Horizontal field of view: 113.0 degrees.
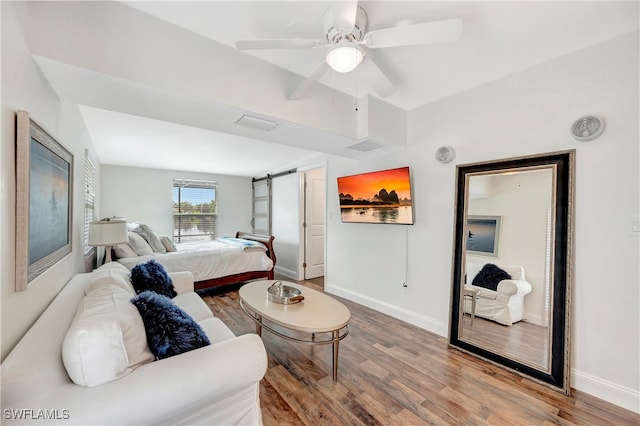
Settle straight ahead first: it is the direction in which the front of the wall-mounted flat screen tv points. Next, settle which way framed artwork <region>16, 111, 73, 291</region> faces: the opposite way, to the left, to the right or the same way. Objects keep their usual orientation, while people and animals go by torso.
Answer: the opposite way

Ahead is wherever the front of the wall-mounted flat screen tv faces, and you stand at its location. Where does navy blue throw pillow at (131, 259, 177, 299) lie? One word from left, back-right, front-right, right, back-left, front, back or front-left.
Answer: front

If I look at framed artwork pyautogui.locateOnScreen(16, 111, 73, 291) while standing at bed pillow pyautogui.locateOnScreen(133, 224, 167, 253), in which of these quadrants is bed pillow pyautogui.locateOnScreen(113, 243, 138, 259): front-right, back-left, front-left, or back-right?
front-right

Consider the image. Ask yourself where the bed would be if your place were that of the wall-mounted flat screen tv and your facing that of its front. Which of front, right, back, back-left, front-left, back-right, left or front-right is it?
front-right

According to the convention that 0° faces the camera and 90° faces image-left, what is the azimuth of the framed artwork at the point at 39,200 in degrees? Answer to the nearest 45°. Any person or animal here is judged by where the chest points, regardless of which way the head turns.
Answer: approximately 270°

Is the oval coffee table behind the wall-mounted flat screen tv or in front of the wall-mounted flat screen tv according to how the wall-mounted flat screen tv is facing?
in front

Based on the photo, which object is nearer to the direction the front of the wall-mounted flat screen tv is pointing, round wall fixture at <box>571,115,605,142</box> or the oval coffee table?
the oval coffee table

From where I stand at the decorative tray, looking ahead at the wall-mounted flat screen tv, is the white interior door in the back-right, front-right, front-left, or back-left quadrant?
front-left

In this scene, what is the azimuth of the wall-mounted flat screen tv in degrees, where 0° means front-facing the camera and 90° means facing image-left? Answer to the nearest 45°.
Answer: approximately 45°

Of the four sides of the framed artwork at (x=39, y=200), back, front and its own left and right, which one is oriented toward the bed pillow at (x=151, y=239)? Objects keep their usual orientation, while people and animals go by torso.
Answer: left

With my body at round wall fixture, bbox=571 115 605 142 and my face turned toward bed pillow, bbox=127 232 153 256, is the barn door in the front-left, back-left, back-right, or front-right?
front-right

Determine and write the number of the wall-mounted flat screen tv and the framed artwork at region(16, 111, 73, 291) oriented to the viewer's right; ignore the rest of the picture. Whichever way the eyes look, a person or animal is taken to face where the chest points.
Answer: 1

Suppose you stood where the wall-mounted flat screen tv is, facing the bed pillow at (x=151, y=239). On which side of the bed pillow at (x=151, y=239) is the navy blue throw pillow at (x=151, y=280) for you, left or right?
left

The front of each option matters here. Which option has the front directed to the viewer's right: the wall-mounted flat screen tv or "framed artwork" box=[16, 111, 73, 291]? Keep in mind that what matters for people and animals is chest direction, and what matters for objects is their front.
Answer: the framed artwork

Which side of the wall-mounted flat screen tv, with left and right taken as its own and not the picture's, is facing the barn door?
right
